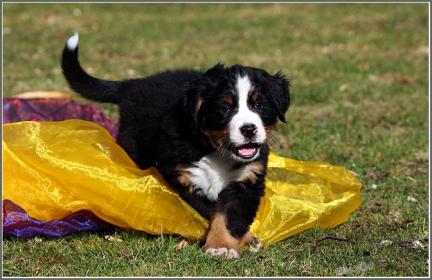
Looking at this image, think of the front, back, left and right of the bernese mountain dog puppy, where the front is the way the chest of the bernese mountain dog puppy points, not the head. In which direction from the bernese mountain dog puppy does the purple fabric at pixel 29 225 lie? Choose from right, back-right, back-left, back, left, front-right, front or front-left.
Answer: back-right

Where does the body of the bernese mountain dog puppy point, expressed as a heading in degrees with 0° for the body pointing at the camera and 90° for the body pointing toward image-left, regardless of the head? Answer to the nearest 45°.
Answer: approximately 315°
